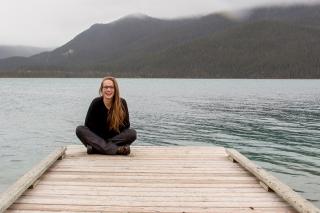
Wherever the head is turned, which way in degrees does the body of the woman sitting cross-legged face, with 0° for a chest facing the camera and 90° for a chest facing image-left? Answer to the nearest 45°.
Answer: approximately 0°
